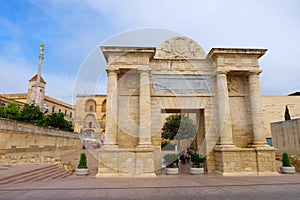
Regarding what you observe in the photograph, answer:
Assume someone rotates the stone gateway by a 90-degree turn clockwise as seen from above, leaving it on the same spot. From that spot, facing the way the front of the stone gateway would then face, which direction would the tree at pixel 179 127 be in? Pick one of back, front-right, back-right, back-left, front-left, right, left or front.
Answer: right

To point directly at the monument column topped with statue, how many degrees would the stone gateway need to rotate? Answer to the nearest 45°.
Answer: approximately 135° to its right

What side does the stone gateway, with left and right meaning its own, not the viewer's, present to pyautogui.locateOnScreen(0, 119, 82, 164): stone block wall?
right

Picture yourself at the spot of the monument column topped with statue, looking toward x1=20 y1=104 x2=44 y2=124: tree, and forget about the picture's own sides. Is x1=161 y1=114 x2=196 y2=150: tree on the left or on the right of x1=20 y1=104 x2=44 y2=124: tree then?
left

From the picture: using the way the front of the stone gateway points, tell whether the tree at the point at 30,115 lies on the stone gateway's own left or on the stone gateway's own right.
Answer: on the stone gateway's own right

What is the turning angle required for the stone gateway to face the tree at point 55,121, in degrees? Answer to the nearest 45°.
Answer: approximately 135° to its right

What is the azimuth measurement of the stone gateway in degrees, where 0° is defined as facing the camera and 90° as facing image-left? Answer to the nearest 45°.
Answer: approximately 0°

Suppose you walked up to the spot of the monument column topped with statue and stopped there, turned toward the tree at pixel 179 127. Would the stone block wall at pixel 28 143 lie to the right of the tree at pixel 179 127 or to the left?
right
